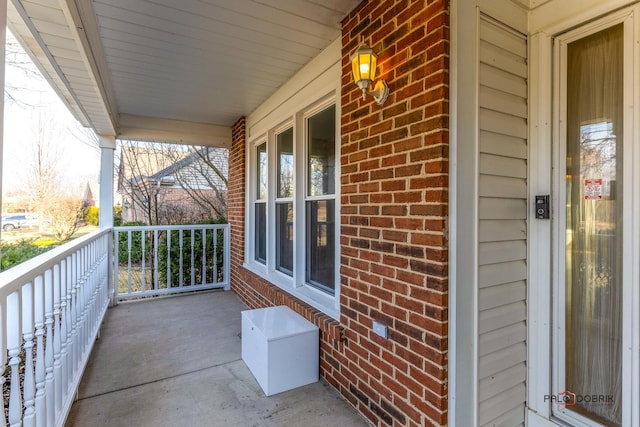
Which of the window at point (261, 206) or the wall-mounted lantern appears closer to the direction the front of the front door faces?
the wall-mounted lantern

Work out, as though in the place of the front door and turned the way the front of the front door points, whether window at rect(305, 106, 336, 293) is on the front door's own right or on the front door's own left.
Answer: on the front door's own right

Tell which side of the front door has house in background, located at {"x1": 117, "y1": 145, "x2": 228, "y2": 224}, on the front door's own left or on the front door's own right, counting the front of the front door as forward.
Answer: on the front door's own right

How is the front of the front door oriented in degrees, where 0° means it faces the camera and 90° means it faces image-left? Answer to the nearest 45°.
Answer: approximately 45°

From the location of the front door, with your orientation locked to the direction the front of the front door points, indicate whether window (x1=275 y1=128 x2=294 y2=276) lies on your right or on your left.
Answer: on your right

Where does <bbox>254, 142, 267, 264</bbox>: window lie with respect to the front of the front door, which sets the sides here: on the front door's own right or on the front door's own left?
on the front door's own right

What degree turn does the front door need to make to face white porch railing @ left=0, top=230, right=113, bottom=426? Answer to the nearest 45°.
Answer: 0° — it already faces it

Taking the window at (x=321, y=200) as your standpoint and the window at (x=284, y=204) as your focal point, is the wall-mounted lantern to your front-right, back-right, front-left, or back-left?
back-left

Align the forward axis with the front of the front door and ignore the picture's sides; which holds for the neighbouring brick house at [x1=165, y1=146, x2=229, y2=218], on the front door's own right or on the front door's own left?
on the front door's own right
